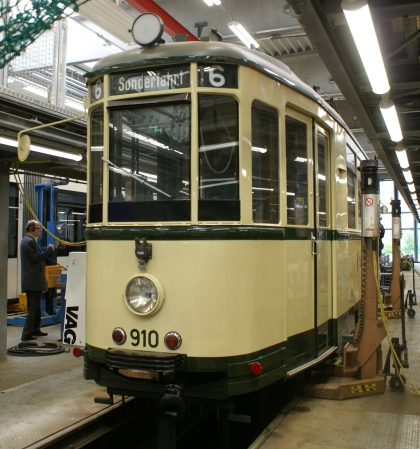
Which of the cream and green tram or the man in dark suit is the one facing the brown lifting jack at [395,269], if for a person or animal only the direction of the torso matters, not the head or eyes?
the man in dark suit

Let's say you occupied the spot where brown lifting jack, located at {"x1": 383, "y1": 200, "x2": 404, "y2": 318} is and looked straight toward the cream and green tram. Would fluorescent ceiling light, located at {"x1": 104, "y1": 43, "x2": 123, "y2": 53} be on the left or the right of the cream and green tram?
right

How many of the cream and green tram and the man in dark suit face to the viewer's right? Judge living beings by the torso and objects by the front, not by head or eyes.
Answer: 1

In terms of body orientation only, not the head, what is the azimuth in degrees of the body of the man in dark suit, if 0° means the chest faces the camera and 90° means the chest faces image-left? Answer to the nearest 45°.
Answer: approximately 270°

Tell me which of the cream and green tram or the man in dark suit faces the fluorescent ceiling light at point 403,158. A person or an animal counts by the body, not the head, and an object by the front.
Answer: the man in dark suit

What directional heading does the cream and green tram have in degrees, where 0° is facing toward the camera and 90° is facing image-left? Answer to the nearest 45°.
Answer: approximately 45°

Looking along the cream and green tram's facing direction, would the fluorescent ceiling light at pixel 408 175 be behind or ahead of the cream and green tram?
behind

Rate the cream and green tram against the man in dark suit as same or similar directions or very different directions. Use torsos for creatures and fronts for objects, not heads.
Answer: very different directions

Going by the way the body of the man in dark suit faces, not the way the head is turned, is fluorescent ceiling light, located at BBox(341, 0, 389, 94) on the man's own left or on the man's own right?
on the man's own right
